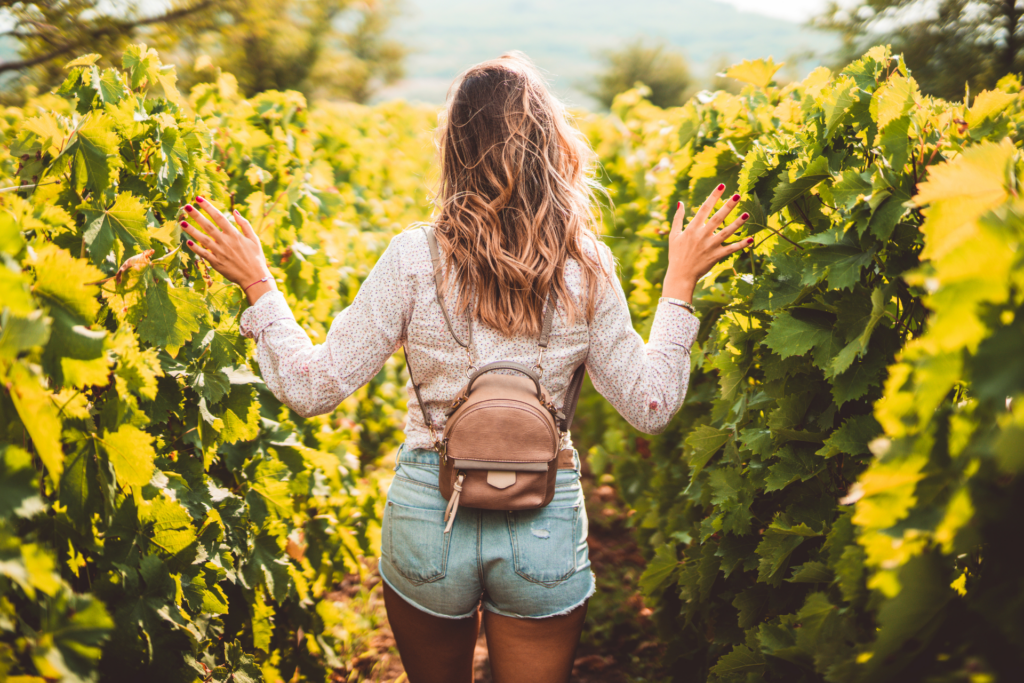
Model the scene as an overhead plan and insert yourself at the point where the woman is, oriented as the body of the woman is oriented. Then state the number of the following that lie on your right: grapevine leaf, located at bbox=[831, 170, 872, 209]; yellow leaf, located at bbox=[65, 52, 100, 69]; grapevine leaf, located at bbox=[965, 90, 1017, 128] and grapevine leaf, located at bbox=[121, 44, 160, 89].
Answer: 2

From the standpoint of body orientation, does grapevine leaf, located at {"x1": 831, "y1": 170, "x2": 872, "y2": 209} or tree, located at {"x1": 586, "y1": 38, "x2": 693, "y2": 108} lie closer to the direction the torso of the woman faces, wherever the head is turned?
the tree

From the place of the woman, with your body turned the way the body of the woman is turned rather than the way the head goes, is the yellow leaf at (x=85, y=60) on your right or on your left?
on your left

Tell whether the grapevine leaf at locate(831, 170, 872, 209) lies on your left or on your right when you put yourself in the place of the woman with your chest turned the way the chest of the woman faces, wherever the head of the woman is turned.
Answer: on your right

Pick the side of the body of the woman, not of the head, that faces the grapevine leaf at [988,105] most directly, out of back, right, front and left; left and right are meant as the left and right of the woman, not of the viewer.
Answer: right

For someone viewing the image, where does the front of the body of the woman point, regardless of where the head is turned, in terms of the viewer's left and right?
facing away from the viewer

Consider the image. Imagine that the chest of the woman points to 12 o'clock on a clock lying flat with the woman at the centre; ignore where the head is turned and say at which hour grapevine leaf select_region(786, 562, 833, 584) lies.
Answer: The grapevine leaf is roughly at 4 o'clock from the woman.

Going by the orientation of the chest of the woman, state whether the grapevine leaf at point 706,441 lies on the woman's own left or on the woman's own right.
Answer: on the woman's own right

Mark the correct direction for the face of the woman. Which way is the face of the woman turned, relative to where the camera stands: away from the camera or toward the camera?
away from the camera
